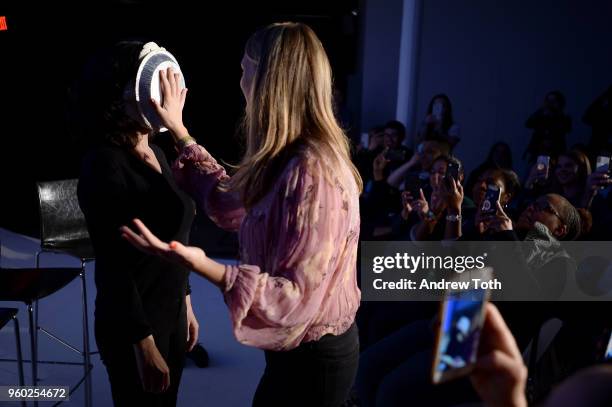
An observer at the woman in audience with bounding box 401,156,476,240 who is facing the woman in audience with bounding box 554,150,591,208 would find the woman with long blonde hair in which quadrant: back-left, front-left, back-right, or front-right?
back-right

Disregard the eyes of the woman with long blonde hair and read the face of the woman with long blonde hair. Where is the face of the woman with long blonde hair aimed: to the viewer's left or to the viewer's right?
to the viewer's left

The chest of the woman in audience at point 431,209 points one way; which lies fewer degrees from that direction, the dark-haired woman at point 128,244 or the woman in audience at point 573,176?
the dark-haired woman

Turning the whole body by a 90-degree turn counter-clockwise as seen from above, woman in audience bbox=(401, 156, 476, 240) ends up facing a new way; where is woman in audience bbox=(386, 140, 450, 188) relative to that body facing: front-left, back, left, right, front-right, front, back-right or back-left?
back-left

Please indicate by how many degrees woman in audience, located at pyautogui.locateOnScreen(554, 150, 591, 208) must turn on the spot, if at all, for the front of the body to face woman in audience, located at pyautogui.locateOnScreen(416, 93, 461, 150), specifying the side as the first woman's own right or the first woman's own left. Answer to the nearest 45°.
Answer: approximately 90° to the first woman's own right

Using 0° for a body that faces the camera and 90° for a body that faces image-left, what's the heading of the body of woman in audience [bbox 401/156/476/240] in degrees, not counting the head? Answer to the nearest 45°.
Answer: approximately 45°
